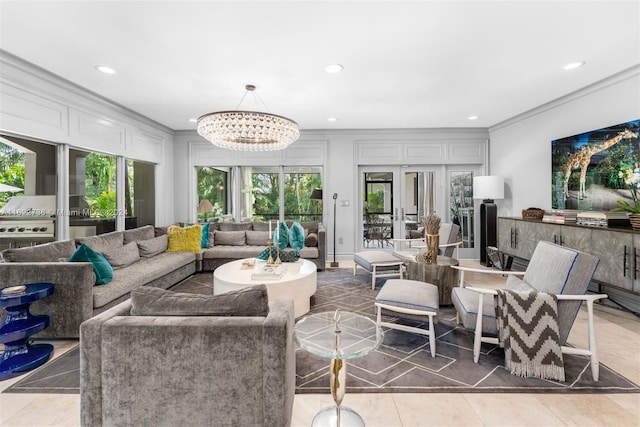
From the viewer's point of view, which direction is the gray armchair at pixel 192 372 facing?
away from the camera

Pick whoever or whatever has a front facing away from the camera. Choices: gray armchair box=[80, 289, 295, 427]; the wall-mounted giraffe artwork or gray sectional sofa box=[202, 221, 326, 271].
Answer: the gray armchair

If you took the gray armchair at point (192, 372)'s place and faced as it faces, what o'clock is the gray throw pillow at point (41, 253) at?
The gray throw pillow is roughly at 11 o'clock from the gray armchair.

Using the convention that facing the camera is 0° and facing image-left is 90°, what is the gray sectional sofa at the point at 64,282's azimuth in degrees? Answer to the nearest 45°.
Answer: approximately 315°

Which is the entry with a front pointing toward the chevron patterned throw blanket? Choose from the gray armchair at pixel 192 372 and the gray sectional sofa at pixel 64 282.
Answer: the gray sectional sofa

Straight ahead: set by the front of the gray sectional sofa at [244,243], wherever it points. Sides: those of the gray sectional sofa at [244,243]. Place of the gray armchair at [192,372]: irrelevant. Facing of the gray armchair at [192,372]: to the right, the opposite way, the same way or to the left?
the opposite way

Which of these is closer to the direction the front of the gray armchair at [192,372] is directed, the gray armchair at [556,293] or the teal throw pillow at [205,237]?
the teal throw pillow
